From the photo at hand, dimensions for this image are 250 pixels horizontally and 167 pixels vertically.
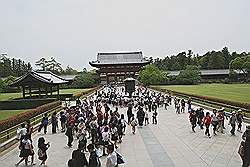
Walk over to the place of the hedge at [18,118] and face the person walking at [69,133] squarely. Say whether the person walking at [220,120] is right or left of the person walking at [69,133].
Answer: left

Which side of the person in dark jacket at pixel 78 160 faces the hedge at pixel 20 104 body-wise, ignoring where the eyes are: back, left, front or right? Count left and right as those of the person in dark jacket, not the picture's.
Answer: front

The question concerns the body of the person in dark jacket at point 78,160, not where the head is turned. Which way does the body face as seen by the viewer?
away from the camera

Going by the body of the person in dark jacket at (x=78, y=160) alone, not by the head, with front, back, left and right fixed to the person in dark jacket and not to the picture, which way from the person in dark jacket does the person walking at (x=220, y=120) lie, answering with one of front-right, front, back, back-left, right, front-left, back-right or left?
front-right

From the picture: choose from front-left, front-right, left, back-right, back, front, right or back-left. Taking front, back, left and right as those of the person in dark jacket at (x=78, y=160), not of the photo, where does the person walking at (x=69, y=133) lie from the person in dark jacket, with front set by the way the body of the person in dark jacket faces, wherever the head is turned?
front

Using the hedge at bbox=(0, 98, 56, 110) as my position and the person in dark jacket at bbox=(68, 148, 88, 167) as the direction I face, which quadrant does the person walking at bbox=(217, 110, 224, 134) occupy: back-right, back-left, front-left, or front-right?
front-left

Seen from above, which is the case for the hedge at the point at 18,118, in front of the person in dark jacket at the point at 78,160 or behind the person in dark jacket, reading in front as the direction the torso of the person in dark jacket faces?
in front

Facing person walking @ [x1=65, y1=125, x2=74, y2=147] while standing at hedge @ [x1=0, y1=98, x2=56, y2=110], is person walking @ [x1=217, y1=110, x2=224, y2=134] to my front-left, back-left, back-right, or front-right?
front-left
